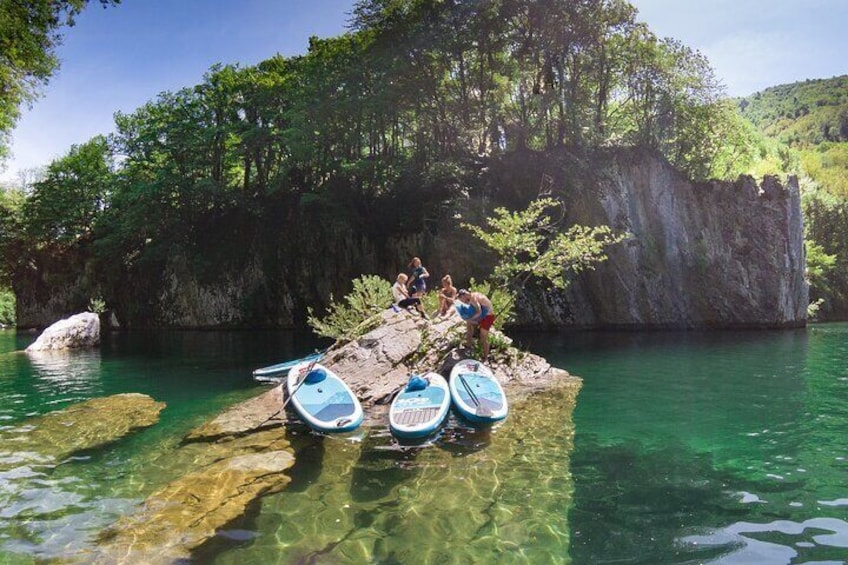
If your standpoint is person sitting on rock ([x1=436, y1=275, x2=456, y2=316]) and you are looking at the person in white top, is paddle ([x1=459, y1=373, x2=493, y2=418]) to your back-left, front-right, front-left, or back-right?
back-left

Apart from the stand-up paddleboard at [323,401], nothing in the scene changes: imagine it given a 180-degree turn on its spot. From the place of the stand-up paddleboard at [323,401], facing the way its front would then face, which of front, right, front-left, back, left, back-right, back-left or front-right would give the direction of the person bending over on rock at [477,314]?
left

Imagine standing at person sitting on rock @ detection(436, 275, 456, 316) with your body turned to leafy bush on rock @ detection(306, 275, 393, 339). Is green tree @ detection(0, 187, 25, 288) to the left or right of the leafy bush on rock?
right

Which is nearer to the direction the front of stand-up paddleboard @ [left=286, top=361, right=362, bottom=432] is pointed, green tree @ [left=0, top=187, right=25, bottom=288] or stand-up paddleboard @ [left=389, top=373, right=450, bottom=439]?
the green tree

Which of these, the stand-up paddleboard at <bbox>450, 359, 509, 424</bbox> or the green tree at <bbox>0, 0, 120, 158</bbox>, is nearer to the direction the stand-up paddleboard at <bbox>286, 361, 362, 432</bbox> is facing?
the green tree

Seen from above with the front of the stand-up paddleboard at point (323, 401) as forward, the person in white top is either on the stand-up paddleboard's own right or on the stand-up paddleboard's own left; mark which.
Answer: on the stand-up paddleboard's own right

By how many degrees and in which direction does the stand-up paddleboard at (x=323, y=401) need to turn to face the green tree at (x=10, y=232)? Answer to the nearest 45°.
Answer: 0° — it already faces it

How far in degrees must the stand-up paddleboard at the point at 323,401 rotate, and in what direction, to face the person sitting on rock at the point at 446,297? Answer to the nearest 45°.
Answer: approximately 90° to its right

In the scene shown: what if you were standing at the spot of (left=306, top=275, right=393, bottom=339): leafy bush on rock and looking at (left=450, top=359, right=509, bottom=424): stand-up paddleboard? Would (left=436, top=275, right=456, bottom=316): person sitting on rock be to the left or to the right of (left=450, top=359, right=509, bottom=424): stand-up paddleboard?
left

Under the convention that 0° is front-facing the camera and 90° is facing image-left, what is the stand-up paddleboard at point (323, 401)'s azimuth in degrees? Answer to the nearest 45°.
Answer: approximately 135°
